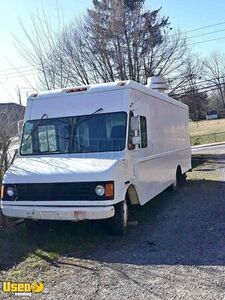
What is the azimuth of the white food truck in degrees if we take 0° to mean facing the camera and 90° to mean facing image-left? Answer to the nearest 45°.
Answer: approximately 45°

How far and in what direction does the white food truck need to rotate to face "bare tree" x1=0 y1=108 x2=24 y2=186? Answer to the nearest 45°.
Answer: approximately 90° to its right
